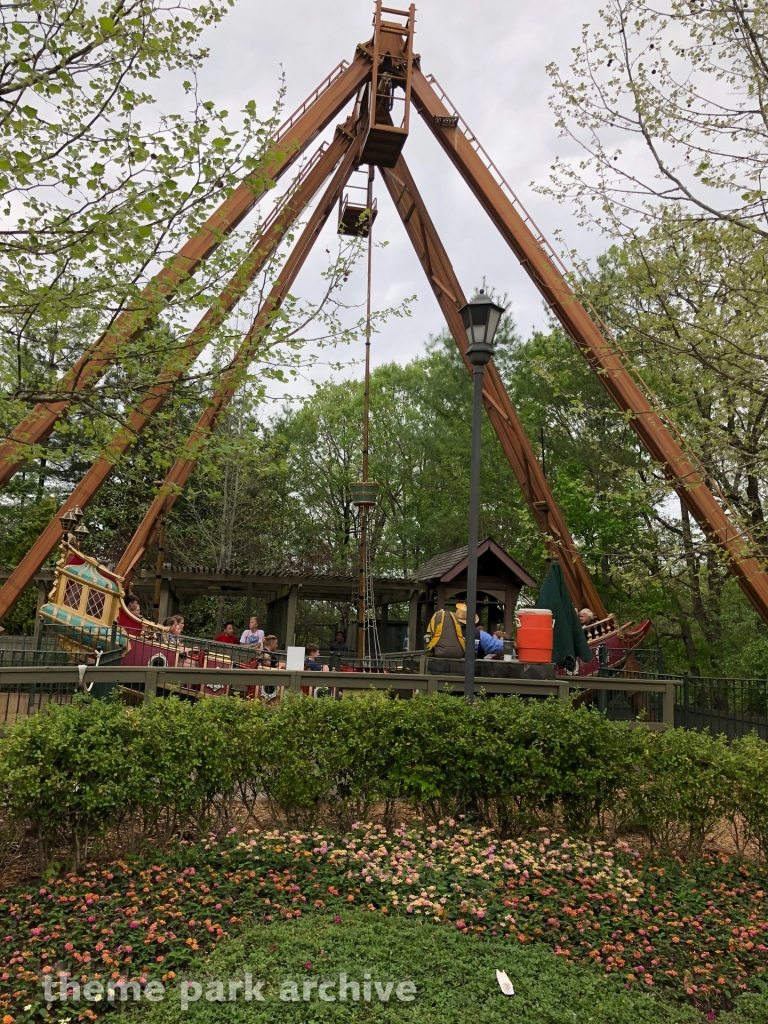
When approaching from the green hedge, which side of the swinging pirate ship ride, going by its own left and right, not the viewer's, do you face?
right

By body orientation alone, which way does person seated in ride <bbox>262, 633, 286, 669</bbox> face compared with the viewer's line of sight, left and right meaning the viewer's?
facing to the right of the viewer

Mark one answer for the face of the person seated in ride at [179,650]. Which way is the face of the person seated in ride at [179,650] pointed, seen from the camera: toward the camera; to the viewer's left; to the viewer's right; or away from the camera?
to the viewer's right

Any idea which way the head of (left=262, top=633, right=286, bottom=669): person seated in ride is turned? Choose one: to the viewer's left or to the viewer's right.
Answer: to the viewer's right

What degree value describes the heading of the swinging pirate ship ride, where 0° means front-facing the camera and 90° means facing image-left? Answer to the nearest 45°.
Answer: approximately 270°
